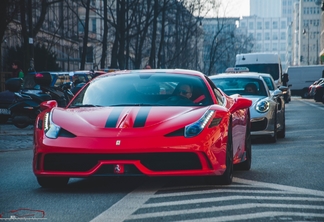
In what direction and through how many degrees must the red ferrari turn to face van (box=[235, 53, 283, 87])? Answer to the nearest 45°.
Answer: approximately 180°

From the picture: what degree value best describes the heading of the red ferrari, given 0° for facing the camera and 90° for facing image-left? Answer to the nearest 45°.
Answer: approximately 0°
